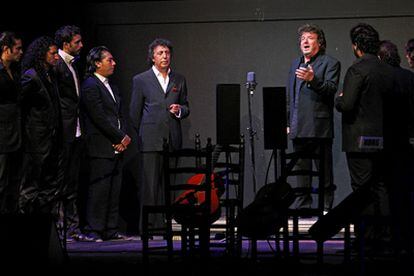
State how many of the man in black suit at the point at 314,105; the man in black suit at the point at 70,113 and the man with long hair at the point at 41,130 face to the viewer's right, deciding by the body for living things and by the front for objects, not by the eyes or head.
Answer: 2

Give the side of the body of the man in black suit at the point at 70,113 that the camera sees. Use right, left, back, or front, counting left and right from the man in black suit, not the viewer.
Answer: right

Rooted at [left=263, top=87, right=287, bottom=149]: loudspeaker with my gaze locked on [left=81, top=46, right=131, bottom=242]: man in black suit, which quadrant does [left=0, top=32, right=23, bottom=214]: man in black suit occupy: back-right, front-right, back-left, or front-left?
front-left

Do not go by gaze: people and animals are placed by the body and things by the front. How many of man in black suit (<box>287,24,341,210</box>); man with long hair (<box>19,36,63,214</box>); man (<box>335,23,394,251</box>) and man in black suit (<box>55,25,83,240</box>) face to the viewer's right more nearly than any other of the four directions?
2

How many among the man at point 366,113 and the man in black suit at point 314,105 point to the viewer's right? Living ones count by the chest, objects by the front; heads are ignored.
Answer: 0

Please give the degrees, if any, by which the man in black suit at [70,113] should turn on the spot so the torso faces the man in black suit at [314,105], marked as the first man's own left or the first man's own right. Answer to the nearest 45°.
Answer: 0° — they already face them

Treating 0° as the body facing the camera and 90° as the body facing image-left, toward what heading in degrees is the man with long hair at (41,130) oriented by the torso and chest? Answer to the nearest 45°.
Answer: approximately 270°

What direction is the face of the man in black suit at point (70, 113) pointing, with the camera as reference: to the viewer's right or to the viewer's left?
to the viewer's right

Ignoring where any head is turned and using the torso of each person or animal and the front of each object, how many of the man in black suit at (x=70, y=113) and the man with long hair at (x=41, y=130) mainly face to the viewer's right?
2

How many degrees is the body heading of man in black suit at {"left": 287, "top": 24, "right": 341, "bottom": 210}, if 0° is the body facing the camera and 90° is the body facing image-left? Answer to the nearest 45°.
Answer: approximately 45°

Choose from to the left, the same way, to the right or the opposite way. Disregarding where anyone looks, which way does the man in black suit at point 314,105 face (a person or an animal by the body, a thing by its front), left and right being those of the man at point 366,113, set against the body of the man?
to the left

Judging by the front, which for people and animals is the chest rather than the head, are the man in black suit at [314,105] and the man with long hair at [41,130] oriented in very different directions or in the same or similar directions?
very different directions

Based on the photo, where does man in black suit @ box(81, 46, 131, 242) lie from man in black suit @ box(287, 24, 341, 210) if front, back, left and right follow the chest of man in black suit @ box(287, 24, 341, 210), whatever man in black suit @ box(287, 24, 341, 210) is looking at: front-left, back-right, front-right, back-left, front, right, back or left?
front-right

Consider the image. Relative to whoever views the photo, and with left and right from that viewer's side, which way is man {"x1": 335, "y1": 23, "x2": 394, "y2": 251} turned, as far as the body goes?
facing away from the viewer and to the left of the viewer
